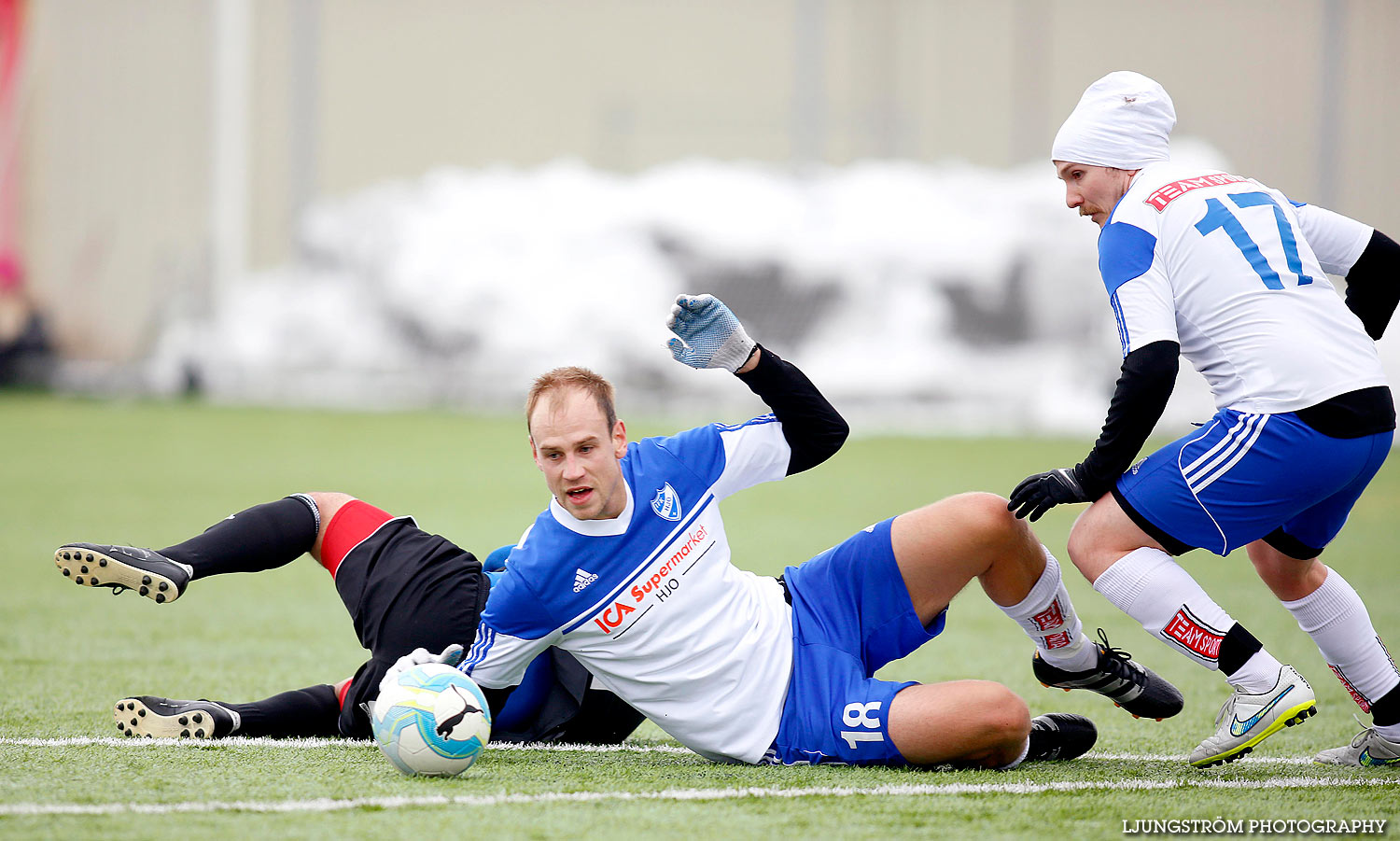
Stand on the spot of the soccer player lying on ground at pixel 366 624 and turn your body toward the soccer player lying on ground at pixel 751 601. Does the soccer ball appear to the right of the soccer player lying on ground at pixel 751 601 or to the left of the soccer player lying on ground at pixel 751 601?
right

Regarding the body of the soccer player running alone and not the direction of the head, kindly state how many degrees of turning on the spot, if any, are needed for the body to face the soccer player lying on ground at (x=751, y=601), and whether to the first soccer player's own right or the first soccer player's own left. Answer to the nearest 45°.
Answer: approximately 45° to the first soccer player's own left

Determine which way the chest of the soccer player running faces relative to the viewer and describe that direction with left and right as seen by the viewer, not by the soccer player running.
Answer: facing away from the viewer and to the left of the viewer

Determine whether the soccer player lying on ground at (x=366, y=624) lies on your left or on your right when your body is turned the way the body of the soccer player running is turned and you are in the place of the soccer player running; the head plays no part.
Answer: on your left

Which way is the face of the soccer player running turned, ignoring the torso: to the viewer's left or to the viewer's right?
to the viewer's left

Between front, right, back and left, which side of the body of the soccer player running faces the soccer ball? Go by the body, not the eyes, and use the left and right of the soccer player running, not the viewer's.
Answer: left
